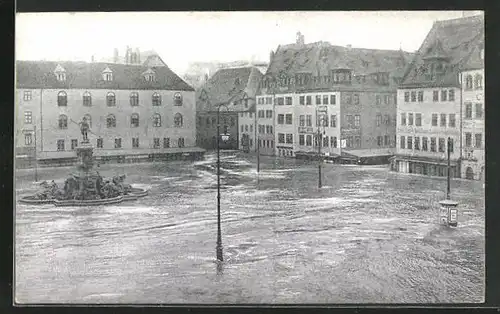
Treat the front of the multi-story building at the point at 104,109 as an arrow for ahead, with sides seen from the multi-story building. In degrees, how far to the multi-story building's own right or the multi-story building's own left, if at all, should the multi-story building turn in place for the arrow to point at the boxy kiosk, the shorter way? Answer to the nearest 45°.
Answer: approximately 90° to the multi-story building's own left

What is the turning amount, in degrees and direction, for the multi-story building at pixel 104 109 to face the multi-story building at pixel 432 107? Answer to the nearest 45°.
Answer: approximately 90° to its left

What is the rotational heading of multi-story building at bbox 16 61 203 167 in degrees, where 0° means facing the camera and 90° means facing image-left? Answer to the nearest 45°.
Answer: approximately 0°

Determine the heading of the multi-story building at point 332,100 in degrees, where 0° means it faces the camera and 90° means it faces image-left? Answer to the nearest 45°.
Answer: approximately 45°
